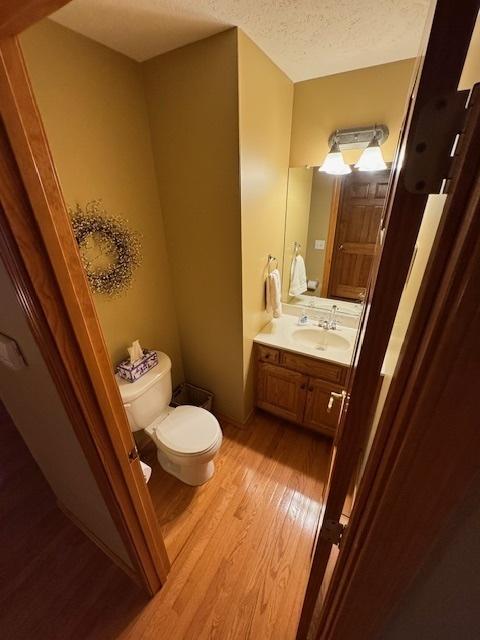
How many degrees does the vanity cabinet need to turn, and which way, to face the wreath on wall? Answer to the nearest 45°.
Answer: approximately 45° to its right

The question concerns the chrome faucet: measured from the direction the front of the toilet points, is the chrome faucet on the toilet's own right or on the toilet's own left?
on the toilet's own left

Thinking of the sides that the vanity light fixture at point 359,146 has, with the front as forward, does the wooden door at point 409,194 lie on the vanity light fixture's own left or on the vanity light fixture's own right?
on the vanity light fixture's own left

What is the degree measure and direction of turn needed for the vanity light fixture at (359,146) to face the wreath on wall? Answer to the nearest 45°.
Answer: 0° — it already faces it
